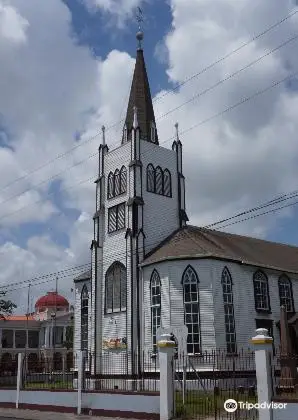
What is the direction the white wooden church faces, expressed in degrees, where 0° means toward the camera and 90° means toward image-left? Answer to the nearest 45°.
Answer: approximately 45°

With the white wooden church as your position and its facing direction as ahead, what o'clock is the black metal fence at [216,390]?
The black metal fence is roughly at 10 o'clock from the white wooden church.
